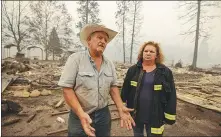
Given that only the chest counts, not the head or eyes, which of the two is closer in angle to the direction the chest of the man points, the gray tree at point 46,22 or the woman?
the woman

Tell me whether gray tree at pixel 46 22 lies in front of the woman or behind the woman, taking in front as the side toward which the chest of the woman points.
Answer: behind

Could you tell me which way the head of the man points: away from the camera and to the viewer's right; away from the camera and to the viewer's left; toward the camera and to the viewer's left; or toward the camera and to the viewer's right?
toward the camera and to the viewer's right

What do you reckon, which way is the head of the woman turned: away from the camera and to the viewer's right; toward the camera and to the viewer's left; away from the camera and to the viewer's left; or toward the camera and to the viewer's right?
toward the camera and to the viewer's left

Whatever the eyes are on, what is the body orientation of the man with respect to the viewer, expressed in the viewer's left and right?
facing the viewer and to the right of the viewer

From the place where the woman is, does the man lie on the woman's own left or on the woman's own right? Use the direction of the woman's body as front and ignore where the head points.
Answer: on the woman's own right

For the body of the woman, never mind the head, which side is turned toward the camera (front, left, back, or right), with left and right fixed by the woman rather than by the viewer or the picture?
front

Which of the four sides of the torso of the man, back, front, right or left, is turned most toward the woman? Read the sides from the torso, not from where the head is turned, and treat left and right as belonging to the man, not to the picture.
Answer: left

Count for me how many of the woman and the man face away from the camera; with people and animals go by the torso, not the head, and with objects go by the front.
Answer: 0
